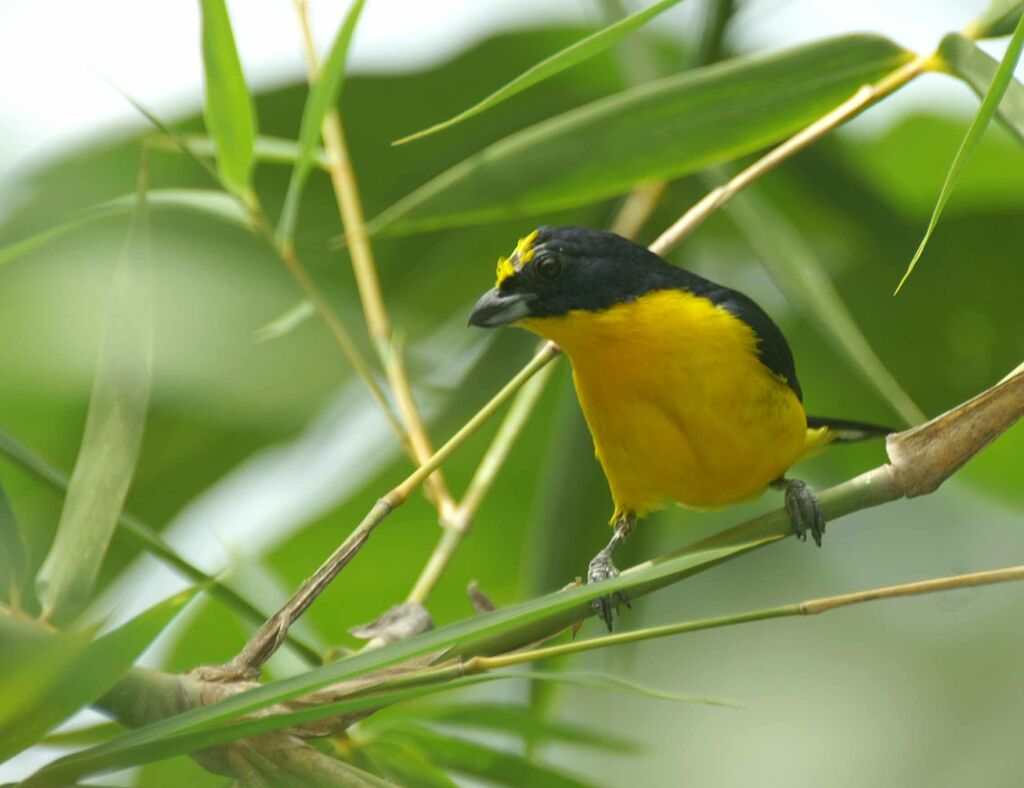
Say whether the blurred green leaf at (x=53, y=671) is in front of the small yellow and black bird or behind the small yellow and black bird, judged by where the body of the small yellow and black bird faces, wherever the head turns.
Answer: in front

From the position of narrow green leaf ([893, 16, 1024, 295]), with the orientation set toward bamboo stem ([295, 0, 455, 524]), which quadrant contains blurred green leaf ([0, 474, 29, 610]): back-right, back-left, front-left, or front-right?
front-left

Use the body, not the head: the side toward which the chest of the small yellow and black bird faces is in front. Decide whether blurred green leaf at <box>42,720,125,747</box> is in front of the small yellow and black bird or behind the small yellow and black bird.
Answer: in front

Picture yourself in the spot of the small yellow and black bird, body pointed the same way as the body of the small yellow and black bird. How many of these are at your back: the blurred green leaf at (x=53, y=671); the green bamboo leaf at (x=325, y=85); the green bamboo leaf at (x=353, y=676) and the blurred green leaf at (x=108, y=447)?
0

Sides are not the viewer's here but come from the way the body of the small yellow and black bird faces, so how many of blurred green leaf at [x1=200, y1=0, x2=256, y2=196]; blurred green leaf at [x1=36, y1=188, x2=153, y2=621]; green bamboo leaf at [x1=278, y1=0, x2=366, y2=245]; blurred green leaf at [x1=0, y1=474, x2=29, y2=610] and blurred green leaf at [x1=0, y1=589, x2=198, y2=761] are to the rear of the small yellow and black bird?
0

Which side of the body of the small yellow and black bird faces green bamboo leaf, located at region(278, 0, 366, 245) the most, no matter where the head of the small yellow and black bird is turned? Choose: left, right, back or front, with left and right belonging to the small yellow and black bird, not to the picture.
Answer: right

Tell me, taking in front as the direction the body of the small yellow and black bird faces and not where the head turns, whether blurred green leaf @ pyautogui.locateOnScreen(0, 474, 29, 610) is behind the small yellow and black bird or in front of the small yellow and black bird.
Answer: in front

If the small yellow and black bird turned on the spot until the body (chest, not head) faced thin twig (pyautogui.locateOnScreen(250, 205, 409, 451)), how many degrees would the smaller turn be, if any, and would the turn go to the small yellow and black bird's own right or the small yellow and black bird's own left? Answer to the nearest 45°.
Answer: approximately 90° to the small yellow and black bird's own right

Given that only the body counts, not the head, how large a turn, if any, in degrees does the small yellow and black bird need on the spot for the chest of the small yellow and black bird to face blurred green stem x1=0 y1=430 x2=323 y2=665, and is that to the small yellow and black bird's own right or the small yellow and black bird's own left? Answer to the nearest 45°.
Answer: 0° — it already faces it

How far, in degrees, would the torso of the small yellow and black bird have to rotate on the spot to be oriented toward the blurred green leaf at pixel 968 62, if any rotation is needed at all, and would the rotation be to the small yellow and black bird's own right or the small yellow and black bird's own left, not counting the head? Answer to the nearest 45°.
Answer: approximately 90° to the small yellow and black bird's own left
